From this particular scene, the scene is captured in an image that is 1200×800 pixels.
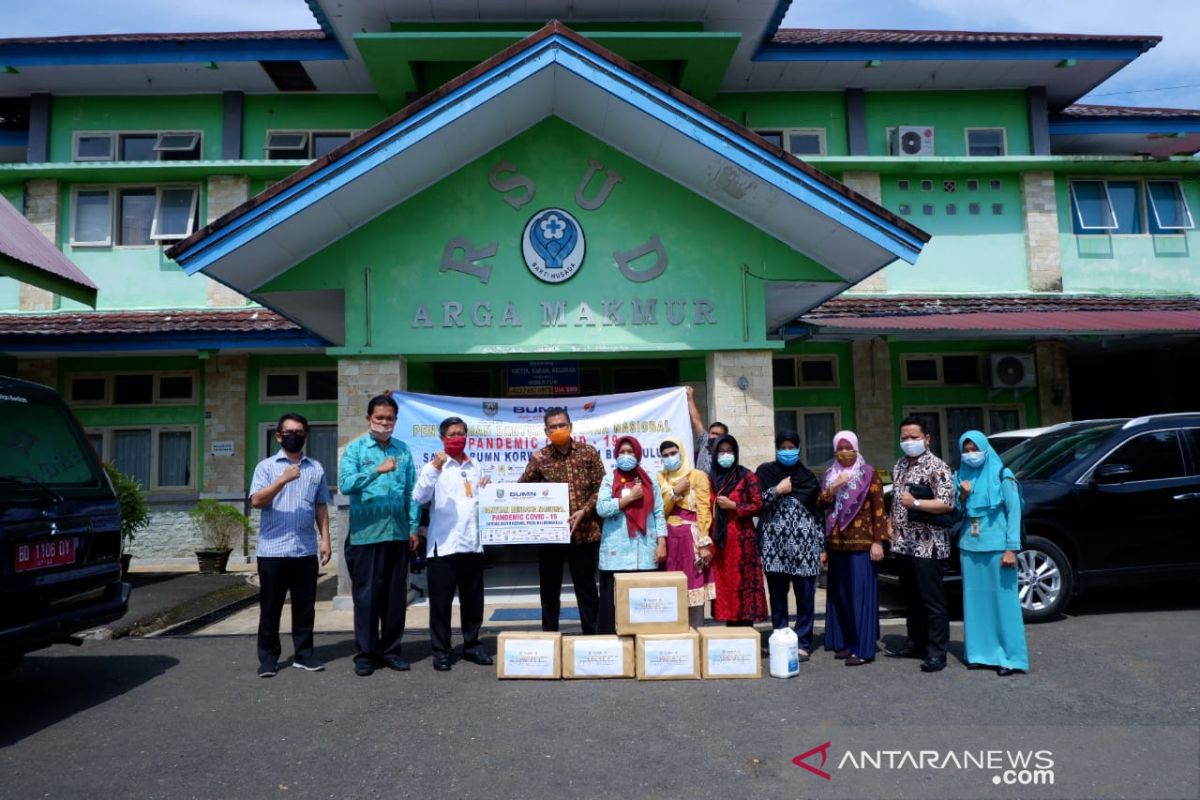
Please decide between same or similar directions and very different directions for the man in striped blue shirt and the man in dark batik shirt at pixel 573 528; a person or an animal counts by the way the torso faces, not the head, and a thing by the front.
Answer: same or similar directions

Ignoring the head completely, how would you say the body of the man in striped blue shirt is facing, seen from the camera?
toward the camera

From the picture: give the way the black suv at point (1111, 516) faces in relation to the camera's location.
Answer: facing the viewer and to the left of the viewer

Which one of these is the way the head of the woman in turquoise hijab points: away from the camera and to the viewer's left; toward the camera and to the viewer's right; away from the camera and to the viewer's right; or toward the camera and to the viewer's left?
toward the camera and to the viewer's left

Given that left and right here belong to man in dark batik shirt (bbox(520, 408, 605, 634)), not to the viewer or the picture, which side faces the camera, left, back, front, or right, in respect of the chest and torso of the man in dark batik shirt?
front

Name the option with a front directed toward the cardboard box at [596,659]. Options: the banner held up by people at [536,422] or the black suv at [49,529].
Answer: the banner held up by people

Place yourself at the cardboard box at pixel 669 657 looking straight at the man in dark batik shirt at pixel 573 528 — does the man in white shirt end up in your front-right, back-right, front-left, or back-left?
front-left

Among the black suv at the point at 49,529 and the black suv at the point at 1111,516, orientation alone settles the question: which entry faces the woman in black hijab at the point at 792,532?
the black suv at the point at 1111,516

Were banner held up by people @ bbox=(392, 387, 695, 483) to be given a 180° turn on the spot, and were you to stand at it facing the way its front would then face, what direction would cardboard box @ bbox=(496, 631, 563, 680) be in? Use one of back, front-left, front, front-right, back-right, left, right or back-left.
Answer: back

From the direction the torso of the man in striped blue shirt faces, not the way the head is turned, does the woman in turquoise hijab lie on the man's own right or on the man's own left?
on the man's own left

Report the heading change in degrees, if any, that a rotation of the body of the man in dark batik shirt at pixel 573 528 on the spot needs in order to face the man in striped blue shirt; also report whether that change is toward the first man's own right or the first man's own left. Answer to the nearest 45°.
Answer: approximately 90° to the first man's own right

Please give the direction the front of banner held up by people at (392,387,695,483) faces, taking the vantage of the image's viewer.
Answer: facing the viewer

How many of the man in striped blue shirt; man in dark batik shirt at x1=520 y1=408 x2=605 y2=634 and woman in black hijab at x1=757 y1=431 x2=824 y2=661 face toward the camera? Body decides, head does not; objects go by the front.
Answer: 3
